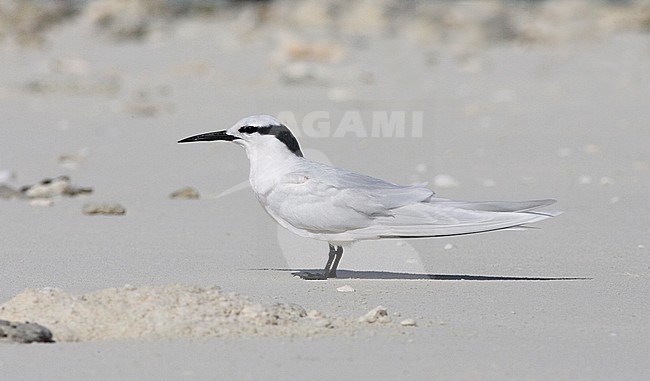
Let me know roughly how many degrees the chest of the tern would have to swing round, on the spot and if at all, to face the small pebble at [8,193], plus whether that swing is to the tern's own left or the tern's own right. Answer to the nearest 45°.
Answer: approximately 45° to the tern's own right

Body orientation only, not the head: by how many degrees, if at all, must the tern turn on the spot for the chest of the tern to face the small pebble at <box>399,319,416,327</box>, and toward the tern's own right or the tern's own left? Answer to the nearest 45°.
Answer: approximately 90° to the tern's own left

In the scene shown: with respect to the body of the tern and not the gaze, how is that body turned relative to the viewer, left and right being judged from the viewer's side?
facing to the left of the viewer

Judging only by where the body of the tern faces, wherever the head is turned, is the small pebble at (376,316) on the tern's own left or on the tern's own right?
on the tern's own left

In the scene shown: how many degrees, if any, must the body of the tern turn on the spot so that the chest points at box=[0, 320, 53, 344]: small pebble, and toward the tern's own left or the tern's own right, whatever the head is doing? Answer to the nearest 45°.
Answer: approximately 45° to the tern's own left

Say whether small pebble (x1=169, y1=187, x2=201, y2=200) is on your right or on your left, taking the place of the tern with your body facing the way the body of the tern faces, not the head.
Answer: on your right
